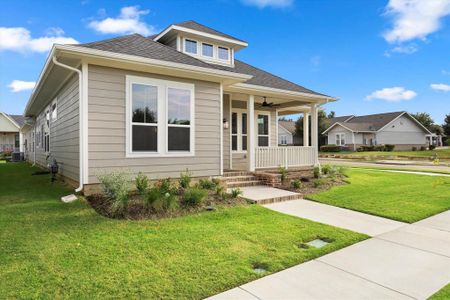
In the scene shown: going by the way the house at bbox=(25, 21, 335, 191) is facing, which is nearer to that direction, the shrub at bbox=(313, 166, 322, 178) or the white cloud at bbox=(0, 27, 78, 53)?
the shrub

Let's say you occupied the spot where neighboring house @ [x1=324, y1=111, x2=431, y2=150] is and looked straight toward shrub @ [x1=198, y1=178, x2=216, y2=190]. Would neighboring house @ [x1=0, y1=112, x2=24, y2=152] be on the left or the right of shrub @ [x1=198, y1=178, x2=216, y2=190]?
right

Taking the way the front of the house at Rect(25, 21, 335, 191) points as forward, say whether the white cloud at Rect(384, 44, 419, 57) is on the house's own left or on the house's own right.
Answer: on the house's own left

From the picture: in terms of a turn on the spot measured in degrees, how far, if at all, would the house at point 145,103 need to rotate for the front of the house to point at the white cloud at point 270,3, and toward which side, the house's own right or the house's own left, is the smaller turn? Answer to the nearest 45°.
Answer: approximately 90° to the house's own left

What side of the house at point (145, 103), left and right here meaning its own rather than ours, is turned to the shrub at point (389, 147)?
left

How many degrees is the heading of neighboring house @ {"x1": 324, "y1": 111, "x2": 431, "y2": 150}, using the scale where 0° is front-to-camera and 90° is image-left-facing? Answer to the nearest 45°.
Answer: approximately 45°

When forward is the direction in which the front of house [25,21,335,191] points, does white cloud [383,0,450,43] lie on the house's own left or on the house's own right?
on the house's own left
